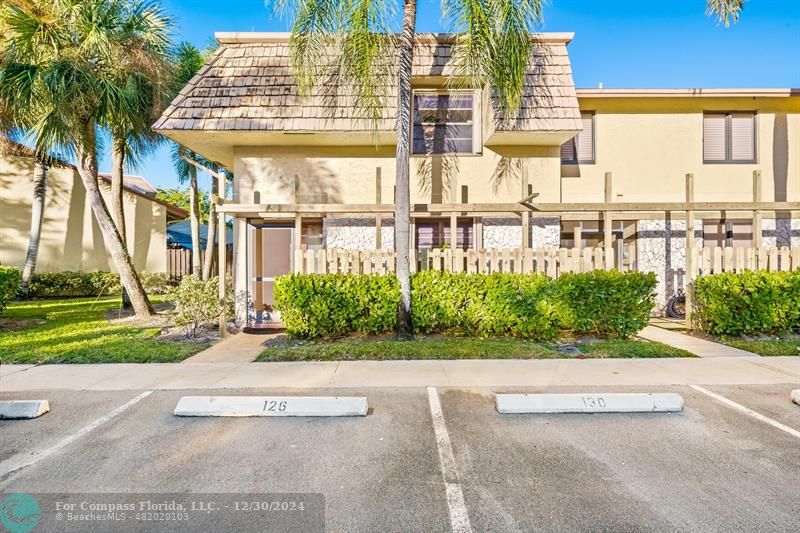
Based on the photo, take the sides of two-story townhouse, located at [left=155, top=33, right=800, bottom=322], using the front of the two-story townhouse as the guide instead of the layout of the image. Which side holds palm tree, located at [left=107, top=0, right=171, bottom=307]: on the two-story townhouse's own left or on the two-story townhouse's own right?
on the two-story townhouse's own right

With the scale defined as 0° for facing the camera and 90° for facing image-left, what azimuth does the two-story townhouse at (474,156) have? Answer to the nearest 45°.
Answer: approximately 0°

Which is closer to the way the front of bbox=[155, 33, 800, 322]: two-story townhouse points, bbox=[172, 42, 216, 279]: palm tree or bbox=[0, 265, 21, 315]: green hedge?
the green hedge

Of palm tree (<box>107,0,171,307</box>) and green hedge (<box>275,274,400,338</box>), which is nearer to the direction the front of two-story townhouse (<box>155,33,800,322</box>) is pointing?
the green hedge

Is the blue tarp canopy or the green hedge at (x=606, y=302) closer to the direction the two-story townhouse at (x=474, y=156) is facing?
the green hedge

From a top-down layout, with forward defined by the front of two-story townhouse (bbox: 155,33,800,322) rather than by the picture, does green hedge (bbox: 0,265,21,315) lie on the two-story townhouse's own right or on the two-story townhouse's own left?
on the two-story townhouse's own right

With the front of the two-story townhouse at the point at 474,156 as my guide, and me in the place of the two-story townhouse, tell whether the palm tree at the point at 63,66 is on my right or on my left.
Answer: on my right

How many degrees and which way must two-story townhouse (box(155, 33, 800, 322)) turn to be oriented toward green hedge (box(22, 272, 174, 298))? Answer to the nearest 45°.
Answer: approximately 90° to its right

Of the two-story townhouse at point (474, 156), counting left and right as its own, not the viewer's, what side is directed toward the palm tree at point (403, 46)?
front

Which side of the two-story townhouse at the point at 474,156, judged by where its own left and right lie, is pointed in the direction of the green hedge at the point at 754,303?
left
